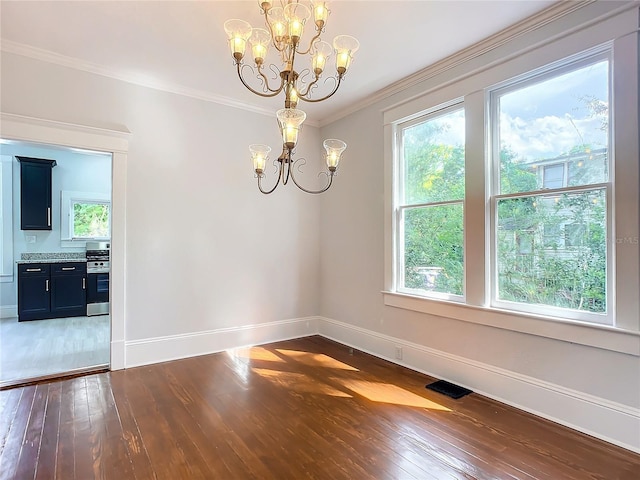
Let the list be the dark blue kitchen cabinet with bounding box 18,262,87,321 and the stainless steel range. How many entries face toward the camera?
2

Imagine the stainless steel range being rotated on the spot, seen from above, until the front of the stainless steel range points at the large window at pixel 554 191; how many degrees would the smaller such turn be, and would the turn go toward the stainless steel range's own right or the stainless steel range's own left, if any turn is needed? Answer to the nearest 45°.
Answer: approximately 45° to the stainless steel range's own left

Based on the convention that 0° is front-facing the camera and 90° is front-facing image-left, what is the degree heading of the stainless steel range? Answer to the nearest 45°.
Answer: approximately 0°

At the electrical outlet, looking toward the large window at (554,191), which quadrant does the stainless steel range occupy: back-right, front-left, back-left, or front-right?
back-right

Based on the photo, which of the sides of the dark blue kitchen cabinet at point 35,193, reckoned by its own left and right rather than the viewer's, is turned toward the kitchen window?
left
